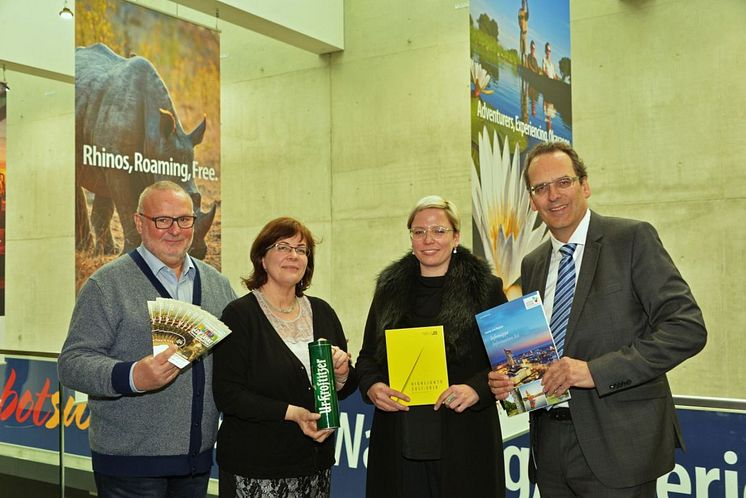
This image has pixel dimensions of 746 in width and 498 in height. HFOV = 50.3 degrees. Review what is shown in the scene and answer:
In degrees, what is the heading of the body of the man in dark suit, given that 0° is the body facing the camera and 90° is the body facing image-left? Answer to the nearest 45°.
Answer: approximately 45°

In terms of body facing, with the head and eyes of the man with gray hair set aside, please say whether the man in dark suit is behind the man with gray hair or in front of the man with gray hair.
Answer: in front

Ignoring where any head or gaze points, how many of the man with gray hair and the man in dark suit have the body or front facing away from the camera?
0

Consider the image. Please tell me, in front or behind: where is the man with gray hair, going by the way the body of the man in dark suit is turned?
in front
